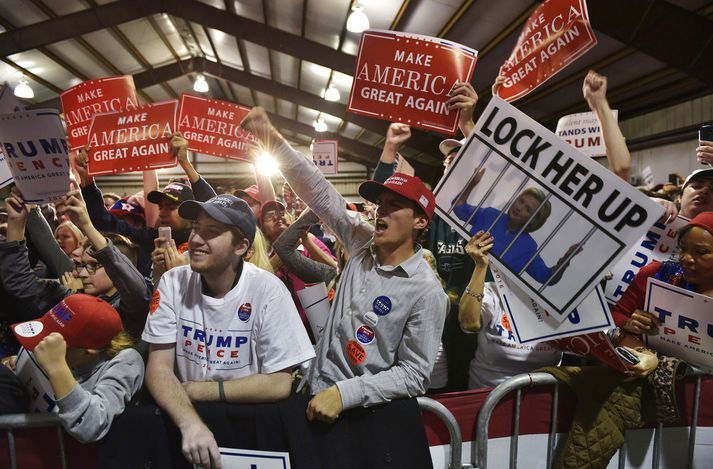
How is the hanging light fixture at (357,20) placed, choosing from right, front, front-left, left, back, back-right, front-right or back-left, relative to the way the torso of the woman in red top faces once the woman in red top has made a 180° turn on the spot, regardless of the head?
left

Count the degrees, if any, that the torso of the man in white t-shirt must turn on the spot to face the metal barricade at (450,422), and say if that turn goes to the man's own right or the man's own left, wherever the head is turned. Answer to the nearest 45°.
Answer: approximately 135° to the man's own left

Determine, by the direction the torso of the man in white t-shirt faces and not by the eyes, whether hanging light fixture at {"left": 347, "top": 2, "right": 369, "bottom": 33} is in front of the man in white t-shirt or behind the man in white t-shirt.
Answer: behind

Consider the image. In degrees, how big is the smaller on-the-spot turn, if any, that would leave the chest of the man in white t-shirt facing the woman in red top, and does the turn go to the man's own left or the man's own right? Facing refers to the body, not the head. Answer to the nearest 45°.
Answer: approximately 135° to the man's own left

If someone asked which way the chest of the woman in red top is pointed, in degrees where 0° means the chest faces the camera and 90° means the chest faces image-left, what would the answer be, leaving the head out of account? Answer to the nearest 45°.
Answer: approximately 45°
